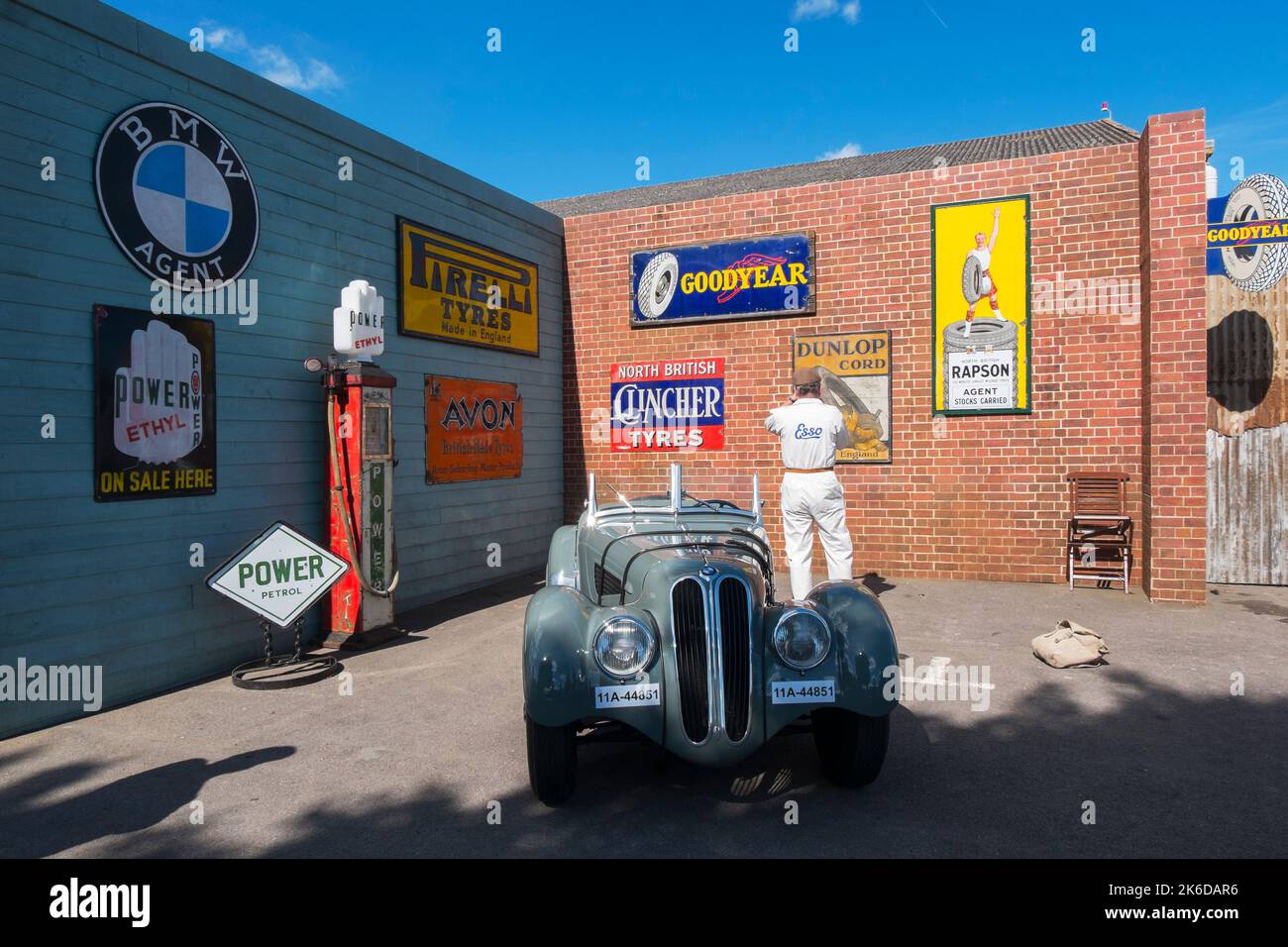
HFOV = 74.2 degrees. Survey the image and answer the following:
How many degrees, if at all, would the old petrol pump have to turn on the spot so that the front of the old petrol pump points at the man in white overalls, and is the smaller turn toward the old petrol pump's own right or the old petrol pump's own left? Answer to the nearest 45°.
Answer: approximately 45° to the old petrol pump's own left

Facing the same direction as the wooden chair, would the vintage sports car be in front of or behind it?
in front

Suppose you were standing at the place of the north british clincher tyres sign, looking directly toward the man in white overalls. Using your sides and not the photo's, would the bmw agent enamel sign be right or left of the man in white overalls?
right

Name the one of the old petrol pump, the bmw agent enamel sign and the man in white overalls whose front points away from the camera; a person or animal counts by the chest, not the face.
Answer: the man in white overalls

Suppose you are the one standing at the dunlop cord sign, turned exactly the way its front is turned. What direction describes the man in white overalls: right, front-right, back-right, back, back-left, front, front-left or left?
front

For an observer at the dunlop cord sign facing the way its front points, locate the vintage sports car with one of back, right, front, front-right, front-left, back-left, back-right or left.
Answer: front

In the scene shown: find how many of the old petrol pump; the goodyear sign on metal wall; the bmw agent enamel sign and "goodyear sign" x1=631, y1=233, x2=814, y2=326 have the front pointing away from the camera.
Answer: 0

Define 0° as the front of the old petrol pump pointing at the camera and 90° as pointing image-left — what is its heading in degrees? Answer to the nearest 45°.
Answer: approximately 315°

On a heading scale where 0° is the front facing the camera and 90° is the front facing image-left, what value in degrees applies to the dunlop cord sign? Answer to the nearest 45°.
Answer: approximately 0°

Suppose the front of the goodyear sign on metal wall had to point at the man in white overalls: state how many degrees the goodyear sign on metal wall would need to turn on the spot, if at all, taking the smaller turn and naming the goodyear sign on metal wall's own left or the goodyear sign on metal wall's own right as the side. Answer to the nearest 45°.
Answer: approximately 45° to the goodyear sign on metal wall's own right

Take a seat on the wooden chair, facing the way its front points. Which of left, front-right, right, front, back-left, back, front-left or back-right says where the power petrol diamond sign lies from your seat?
front-right

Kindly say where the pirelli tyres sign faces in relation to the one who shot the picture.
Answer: facing the viewer and to the right of the viewer

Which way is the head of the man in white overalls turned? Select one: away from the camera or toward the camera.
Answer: away from the camera

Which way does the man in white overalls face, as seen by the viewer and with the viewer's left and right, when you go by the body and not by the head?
facing away from the viewer

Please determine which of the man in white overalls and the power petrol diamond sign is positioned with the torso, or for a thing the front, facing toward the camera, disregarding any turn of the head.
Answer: the power petrol diamond sign

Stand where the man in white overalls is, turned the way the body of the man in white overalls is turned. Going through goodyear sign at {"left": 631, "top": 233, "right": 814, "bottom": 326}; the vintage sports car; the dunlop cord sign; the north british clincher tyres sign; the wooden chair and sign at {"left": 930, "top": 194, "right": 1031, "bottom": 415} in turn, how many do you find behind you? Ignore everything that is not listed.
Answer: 1

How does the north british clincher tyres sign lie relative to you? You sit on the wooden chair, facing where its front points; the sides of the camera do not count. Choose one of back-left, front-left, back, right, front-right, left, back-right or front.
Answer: right

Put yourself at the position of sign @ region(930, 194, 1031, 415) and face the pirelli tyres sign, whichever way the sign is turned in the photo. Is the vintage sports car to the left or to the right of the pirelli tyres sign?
left

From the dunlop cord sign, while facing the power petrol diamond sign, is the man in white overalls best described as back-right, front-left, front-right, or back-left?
front-left

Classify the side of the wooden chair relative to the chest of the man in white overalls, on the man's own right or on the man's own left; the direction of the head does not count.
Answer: on the man's own right
